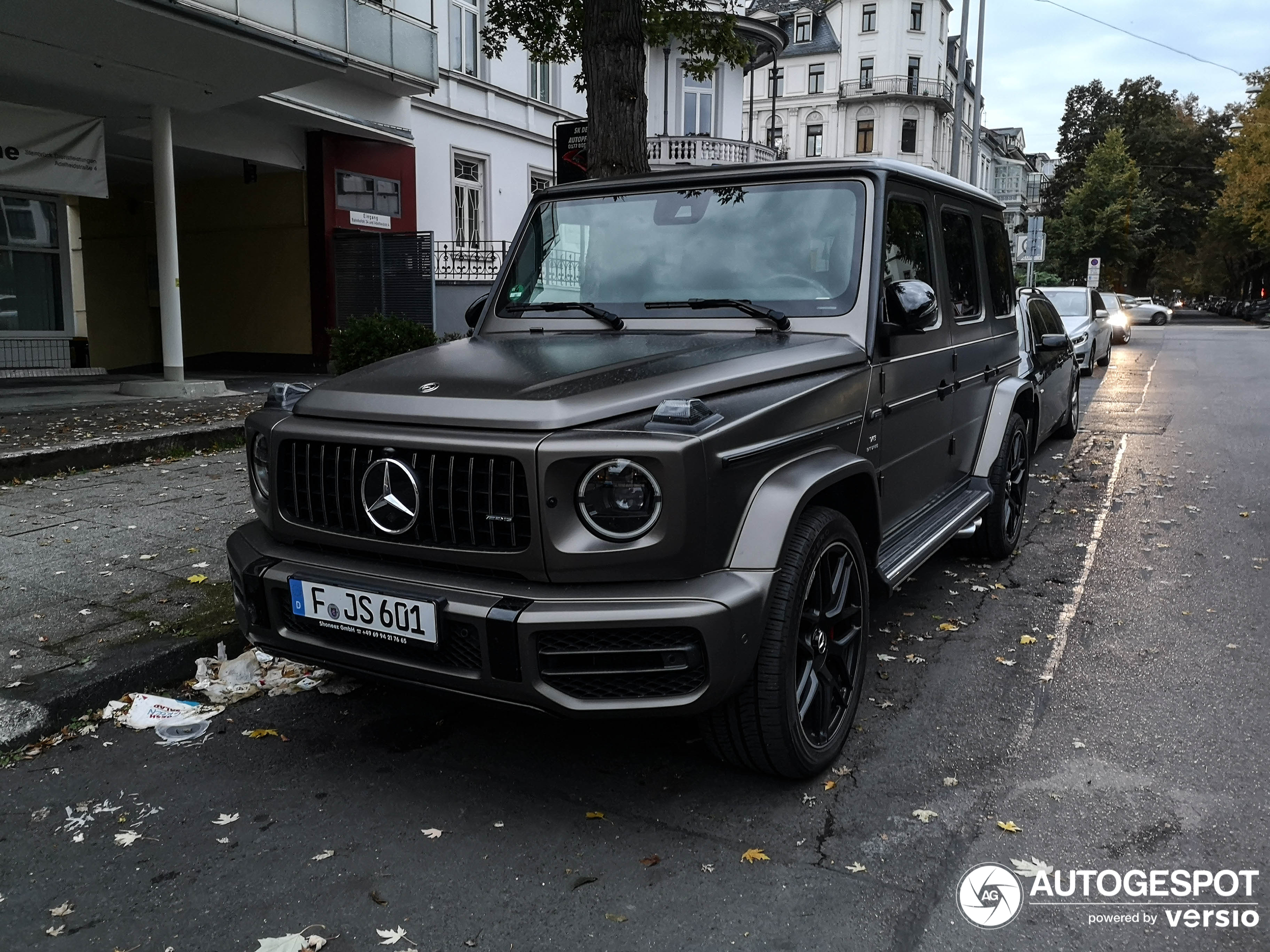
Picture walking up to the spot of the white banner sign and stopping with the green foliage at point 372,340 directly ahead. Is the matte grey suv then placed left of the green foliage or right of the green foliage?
right

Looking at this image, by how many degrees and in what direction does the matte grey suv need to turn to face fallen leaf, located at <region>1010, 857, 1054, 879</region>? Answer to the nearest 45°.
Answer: approximately 90° to its left

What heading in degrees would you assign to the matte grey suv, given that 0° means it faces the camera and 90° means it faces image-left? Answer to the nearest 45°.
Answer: approximately 45°

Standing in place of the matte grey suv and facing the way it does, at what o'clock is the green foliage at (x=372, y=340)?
The green foliage is roughly at 4 o'clock from the matte grey suv.

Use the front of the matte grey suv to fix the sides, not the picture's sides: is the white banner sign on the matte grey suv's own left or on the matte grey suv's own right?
on the matte grey suv's own right
